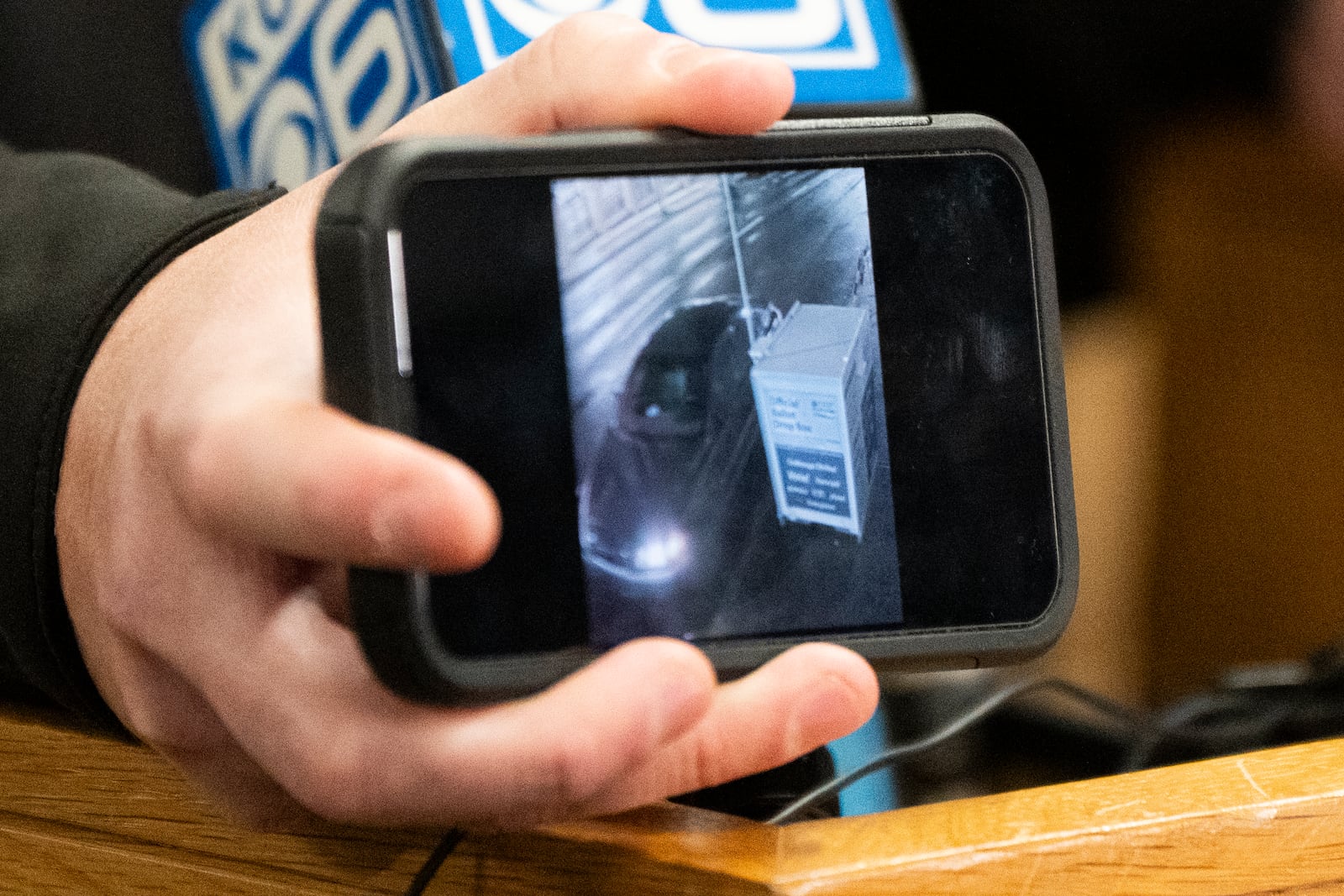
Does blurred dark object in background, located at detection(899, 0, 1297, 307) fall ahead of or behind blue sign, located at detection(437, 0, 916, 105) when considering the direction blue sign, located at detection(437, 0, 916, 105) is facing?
behind

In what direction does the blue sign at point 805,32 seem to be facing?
toward the camera
